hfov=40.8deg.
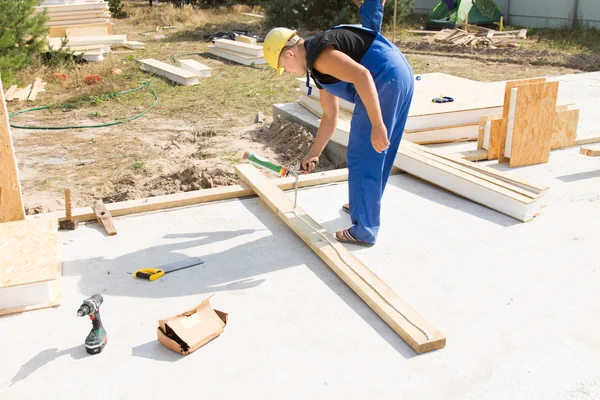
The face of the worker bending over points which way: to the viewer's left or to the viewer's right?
to the viewer's left

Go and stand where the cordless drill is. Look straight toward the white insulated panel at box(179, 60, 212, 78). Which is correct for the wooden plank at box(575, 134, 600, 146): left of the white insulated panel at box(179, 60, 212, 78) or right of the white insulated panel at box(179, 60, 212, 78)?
right

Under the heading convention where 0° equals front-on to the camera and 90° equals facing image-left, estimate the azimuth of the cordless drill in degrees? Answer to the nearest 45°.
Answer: approximately 45°

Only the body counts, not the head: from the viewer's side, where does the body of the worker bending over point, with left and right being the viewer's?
facing to the left of the viewer

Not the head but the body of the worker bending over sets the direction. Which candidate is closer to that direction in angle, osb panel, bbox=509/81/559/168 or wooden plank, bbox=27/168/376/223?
the wooden plank

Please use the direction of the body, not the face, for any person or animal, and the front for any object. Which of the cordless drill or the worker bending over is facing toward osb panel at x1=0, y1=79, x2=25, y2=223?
the worker bending over

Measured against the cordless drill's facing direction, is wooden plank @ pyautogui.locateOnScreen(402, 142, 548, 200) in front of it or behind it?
behind

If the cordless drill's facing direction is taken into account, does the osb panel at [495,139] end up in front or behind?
behind

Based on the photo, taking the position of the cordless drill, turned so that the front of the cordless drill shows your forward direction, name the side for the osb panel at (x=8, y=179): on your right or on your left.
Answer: on your right

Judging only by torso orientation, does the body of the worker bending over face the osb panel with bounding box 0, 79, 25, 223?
yes

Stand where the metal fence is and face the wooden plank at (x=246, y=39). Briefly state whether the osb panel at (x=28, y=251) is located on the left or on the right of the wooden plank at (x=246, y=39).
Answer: left
